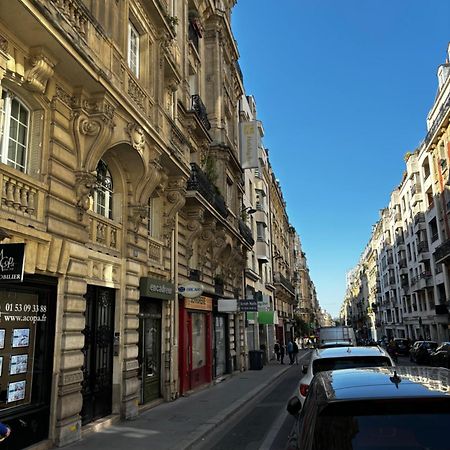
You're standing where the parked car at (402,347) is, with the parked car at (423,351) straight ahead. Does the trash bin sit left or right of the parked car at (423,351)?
right

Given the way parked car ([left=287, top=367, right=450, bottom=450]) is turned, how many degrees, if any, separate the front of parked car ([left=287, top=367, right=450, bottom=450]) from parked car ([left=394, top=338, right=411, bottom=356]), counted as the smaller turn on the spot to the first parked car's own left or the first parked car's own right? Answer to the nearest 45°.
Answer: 0° — it already faces it

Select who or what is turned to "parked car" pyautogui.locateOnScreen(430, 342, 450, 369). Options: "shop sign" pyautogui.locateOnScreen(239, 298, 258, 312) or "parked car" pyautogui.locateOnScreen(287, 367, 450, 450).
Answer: "parked car" pyautogui.locateOnScreen(287, 367, 450, 450)

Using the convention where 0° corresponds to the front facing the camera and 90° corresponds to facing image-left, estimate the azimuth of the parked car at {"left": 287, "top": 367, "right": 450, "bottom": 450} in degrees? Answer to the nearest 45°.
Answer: approximately 180°

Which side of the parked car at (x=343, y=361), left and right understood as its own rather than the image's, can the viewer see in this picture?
back

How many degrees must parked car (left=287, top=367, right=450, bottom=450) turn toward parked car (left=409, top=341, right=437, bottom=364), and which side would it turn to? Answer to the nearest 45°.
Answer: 0° — it already faces it

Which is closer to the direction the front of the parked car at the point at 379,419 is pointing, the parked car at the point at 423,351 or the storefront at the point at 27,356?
the parked car

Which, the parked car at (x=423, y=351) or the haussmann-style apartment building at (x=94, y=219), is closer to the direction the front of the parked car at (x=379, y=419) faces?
the parked car

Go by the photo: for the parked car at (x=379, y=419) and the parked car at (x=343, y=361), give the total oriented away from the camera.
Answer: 2
